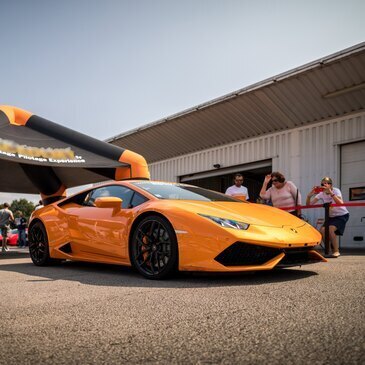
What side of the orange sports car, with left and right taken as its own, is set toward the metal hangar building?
left

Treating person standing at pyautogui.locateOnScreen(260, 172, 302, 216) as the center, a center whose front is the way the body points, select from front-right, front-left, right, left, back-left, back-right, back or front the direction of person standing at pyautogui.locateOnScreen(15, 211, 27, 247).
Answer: right

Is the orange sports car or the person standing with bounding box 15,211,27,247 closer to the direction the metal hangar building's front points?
the orange sports car

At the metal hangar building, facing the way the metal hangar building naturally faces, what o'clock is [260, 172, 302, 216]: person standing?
The person standing is roughly at 11 o'clock from the metal hangar building.

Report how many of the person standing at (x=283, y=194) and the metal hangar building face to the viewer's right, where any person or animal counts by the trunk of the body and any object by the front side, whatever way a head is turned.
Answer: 0

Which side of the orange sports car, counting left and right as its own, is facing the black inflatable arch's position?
back

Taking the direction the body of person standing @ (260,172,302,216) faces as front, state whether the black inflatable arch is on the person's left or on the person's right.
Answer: on the person's right

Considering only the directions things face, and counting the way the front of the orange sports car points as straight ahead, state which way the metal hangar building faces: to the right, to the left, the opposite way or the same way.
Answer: to the right

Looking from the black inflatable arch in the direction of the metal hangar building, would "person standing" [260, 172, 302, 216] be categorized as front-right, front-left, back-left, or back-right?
front-right

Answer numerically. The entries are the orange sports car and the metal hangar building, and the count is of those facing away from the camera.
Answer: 0

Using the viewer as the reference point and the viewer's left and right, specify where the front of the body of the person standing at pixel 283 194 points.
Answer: facing the viewer and to the left of the viewer

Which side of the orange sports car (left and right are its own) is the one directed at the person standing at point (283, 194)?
left

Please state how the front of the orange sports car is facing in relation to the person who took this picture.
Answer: facing the viewer and to the right of the viewer
